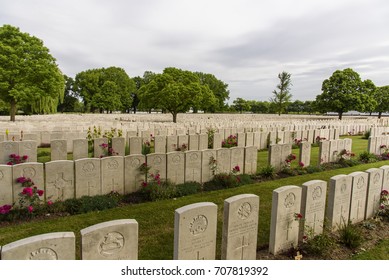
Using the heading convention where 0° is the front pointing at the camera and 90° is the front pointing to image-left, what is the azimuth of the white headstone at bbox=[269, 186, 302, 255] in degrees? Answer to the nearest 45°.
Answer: approximately 315°

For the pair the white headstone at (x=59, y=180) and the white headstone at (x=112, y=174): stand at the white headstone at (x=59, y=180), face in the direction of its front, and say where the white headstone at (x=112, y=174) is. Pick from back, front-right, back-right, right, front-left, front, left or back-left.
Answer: left

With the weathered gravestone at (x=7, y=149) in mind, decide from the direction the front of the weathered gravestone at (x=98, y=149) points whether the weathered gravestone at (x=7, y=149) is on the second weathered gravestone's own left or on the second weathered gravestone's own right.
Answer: on the second weathered gravestone's own right

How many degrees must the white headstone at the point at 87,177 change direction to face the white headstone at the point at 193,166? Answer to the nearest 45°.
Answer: approximately 90° to its left

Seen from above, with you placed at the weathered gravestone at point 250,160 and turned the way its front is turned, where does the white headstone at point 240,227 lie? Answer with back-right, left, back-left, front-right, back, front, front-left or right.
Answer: front-right

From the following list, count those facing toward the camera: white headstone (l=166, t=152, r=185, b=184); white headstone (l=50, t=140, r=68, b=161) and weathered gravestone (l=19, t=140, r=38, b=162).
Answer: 3

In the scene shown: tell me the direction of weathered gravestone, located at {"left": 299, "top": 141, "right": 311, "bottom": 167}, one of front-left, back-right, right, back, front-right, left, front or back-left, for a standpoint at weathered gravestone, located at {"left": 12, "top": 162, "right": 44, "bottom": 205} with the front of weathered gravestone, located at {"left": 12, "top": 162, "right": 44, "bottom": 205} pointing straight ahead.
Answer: left

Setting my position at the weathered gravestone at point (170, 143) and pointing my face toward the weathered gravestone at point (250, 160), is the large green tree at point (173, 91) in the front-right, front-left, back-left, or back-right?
back-left

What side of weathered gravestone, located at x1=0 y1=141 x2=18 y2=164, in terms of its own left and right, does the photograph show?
front

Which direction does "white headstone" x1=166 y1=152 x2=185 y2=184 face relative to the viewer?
toward the camera

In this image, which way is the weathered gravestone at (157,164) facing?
toward the camera

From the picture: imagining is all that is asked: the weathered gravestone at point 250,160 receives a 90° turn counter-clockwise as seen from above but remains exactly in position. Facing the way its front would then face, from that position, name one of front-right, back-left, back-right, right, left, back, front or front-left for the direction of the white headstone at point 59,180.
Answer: back

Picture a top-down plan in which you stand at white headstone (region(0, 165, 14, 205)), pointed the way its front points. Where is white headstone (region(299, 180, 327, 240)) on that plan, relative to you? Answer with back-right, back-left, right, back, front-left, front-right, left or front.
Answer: front-left

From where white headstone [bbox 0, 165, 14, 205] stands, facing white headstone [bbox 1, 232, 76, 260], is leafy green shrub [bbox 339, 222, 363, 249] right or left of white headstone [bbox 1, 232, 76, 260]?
left

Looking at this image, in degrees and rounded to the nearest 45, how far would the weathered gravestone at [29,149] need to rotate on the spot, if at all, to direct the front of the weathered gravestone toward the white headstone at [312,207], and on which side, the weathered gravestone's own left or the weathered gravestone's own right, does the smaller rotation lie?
approximately 45° to the weathered gravestone's own left

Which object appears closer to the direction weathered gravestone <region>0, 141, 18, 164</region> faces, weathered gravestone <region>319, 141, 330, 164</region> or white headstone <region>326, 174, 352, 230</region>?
the white headstone

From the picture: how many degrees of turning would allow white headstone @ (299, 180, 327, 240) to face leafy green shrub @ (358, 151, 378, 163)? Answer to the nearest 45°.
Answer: approximately 135° to its left
